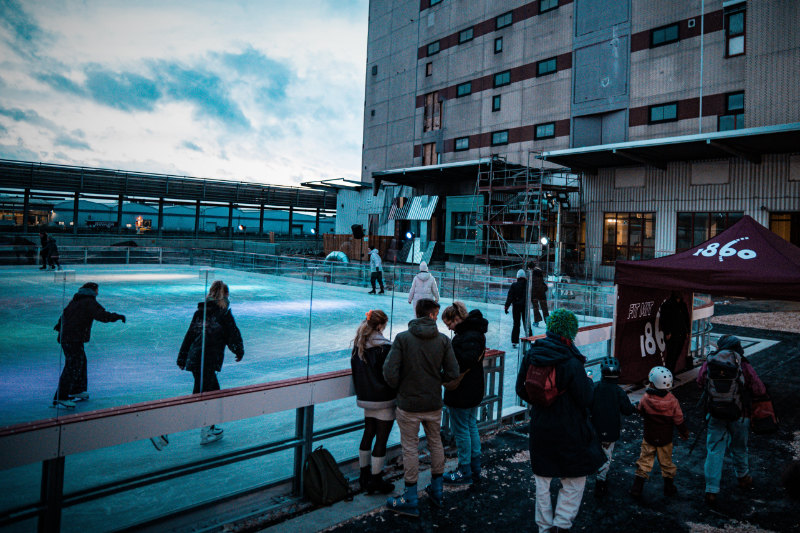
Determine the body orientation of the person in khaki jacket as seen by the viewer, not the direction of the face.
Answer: away from the camera

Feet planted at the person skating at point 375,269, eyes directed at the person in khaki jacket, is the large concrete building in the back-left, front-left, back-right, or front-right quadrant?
back-left

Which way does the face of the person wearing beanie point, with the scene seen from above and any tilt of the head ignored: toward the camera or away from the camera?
away from the camera

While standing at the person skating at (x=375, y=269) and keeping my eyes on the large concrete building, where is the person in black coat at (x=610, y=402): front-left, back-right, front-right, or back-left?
back-right

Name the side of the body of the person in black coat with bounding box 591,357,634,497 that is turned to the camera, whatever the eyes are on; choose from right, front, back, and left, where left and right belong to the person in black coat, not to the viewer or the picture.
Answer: back

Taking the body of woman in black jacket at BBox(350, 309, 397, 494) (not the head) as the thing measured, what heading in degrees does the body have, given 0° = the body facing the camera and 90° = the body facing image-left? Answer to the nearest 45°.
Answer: approximately 225°
